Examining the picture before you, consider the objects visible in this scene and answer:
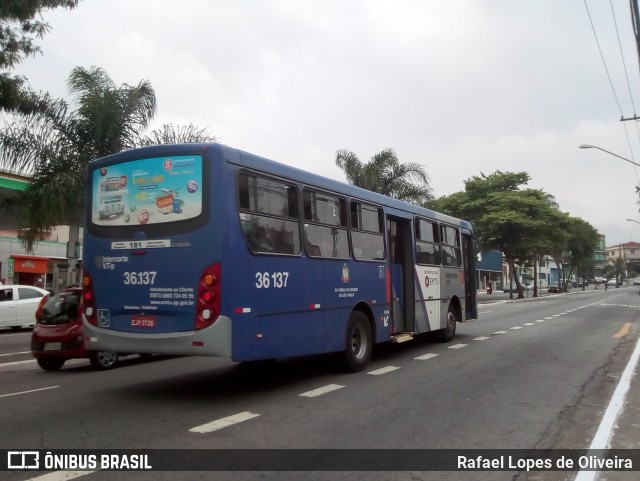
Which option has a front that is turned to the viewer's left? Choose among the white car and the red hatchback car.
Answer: the white car

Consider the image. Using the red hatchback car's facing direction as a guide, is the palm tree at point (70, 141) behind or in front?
in front

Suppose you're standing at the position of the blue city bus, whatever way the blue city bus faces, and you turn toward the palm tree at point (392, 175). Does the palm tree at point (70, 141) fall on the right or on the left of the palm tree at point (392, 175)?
left

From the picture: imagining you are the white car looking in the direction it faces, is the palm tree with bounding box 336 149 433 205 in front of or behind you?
behind

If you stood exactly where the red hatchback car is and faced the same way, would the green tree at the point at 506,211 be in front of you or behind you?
in front

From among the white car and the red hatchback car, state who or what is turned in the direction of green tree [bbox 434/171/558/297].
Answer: the red hatchback car

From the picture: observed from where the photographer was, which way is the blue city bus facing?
facing away from the viewer and to the right of the viewer

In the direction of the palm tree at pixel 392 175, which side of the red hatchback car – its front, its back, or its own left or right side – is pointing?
front

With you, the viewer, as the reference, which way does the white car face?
facing to the left of the viewer

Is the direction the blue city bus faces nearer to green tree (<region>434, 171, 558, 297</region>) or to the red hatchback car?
the green tree

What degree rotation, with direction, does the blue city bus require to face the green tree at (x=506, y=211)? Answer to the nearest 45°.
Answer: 0° — it already faces it

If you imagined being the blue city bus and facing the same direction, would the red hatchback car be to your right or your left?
on your left
